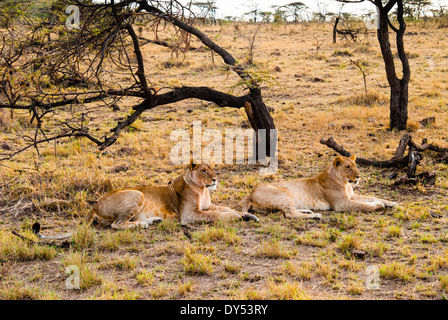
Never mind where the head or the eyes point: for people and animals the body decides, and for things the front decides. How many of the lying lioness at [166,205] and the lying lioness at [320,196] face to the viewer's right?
2

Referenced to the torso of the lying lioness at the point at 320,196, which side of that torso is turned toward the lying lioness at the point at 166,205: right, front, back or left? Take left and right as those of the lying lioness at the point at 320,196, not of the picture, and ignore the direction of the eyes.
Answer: back

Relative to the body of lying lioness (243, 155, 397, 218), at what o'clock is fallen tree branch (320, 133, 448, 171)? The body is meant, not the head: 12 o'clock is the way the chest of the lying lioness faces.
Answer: The fallen tree branch is roughly at 10 o'clock from the lying lioness.

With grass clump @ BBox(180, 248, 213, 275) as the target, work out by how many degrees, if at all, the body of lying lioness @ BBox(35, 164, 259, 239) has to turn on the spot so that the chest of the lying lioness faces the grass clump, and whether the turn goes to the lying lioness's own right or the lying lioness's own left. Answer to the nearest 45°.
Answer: approximately 90° to the lying lioness's own right

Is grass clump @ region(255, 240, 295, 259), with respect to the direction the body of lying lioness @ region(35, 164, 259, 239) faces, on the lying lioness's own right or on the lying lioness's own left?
on the lying lioness's own right

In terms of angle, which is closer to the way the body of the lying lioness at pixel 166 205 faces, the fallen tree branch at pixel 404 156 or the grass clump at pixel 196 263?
the fallen tree branch

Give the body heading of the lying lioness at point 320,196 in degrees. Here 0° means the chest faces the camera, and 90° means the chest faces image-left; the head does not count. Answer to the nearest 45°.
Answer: approximately 270°

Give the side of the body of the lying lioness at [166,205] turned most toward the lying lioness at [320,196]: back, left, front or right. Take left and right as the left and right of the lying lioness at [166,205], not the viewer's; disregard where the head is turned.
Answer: front

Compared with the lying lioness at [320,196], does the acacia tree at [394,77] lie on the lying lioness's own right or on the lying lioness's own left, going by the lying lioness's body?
on the lying lioness's own left

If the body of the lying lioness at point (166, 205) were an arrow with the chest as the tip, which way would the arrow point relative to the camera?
to the viewer's right
